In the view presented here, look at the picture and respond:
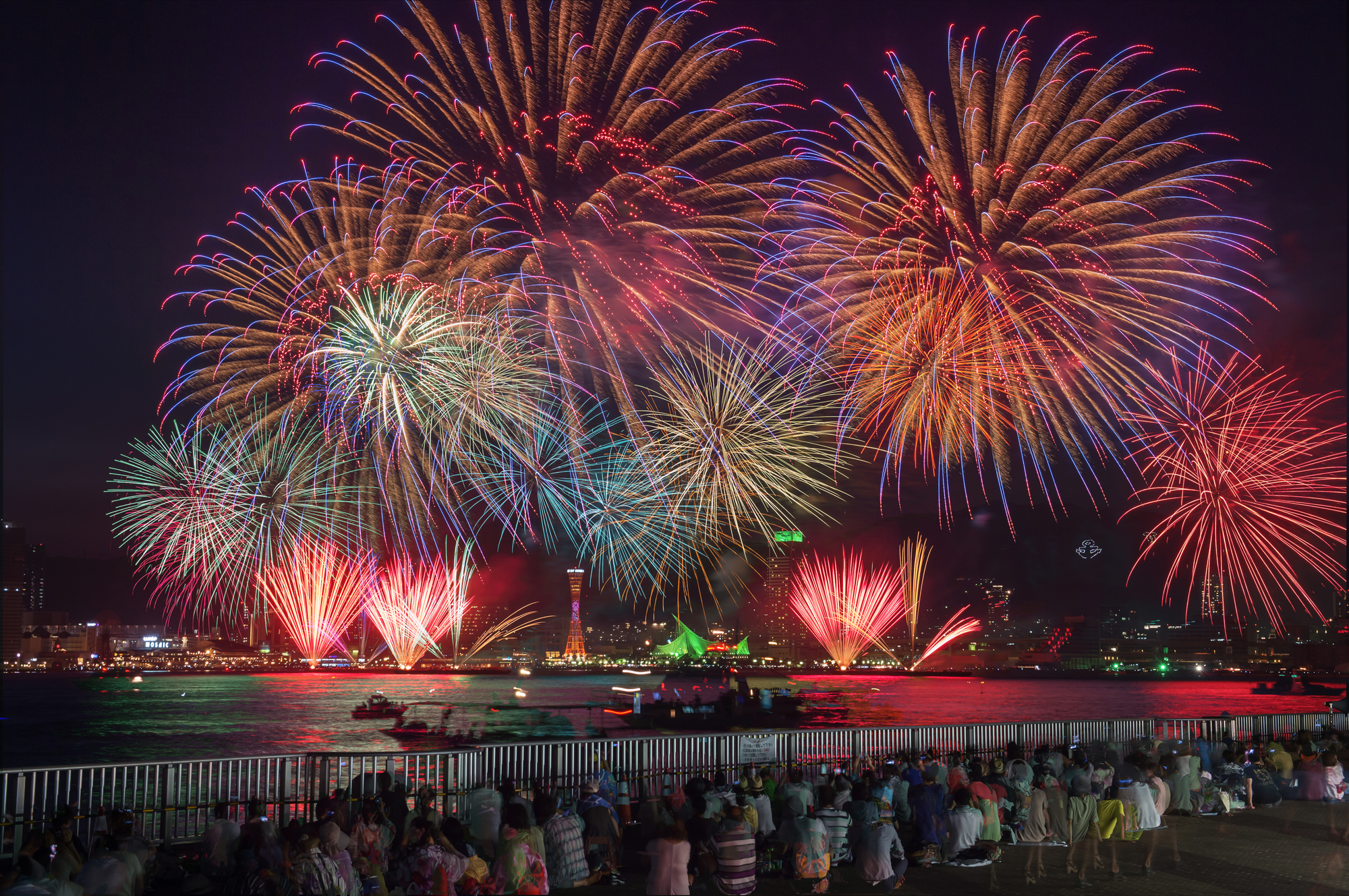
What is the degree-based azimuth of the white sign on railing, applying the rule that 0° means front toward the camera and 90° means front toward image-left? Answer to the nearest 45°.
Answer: approximately 0°

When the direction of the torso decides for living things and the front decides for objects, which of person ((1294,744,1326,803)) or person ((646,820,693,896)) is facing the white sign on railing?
person ((646,820,693,896))

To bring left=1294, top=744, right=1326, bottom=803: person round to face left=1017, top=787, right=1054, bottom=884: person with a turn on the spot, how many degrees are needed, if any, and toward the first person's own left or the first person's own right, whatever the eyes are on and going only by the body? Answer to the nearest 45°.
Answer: approximately 180°

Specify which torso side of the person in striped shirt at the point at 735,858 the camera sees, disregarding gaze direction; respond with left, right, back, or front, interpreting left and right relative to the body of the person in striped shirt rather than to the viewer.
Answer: back

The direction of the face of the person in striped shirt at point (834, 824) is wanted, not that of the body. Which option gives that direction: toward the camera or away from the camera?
away from the camera

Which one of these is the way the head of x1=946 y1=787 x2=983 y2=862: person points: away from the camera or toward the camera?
away from the camera

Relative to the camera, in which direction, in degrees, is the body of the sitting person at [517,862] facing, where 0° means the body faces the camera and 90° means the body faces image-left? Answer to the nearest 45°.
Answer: approximately 180°

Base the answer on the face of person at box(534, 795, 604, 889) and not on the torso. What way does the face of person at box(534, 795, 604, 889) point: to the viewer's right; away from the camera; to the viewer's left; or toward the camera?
away from the camera

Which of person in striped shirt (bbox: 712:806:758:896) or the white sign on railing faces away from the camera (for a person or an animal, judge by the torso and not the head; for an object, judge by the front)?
the person in striped shirt

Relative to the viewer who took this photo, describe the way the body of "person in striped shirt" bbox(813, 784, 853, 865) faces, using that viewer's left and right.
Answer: facing away from the viewer

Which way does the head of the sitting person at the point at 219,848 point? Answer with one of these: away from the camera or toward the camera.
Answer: away from the camera

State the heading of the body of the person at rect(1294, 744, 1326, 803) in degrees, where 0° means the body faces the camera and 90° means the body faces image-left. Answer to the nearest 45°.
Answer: approximately 180°

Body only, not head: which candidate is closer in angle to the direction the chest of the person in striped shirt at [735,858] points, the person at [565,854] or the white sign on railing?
the white sign on railing
